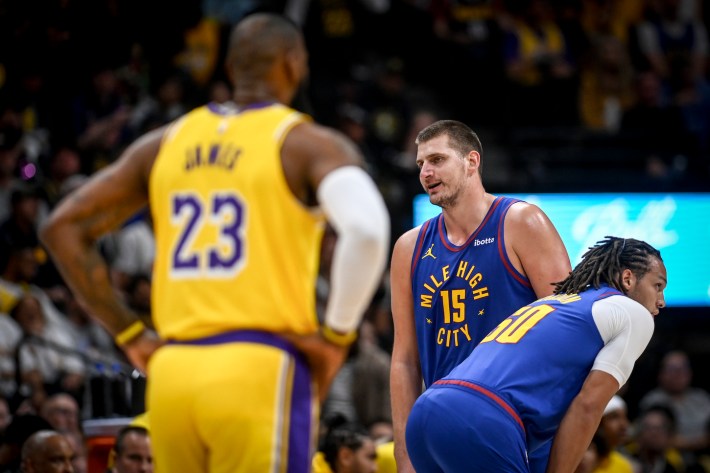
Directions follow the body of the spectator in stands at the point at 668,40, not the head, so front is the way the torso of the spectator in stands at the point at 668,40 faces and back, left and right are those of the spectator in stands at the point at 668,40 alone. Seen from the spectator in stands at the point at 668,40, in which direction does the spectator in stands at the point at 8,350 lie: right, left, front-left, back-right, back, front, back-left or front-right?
front-right

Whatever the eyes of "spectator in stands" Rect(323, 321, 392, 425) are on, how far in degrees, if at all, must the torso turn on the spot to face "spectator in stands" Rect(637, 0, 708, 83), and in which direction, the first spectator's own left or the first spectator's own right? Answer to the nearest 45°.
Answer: approximately 135° to the first spectator's own left

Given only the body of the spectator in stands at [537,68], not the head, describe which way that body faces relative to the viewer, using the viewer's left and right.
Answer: facing the viewer

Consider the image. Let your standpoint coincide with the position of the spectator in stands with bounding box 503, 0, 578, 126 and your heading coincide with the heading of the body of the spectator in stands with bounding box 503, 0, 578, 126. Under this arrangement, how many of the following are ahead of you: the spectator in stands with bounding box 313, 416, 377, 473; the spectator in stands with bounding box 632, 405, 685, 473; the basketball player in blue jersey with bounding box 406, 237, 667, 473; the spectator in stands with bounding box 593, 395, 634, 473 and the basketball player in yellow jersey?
5

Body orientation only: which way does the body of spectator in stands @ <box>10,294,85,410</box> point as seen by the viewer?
toward the camera

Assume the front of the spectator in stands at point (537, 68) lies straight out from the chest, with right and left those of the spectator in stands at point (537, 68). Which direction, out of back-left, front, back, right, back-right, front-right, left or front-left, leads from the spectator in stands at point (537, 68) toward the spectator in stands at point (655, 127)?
left

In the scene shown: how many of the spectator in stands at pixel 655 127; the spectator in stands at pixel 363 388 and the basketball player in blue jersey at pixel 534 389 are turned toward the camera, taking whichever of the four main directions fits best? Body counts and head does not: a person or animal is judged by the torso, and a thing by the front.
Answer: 2

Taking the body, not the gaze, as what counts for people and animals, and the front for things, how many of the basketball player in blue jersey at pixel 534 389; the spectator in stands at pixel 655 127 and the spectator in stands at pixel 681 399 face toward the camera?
2
